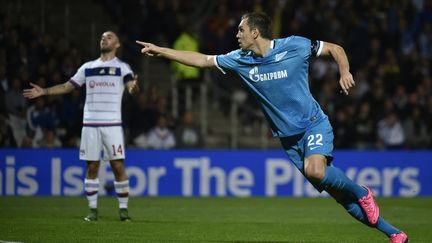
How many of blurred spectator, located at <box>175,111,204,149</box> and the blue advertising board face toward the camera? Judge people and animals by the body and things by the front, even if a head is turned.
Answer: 2

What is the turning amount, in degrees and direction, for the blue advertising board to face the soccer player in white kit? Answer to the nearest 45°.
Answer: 0° — it already faces them

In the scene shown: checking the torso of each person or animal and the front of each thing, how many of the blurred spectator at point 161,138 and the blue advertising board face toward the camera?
2

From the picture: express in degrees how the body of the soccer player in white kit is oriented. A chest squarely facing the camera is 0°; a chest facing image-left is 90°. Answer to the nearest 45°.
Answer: approximately 0°

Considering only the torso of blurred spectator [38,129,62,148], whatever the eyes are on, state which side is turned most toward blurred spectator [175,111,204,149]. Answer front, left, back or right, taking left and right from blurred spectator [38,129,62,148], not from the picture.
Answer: left

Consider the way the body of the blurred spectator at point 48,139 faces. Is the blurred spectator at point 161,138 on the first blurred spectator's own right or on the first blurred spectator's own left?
on the first blurred spectator's own left

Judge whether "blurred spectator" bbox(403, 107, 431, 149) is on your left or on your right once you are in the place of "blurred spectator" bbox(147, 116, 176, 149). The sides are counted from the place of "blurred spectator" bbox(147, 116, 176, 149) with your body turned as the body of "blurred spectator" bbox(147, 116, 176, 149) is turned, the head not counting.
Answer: on your left

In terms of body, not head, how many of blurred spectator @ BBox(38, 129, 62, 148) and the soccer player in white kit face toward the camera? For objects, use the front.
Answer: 2

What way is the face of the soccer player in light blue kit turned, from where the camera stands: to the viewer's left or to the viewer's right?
to the viewer's left

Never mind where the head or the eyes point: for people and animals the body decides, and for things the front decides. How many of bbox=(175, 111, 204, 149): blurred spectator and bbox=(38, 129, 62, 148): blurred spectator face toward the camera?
2
